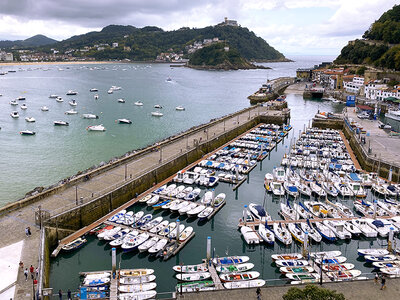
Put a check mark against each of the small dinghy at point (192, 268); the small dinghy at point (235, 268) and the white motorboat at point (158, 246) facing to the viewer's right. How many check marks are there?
1

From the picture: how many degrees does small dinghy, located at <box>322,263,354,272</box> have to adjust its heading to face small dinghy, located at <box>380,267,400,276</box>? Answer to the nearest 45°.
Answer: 0° — it already faces it

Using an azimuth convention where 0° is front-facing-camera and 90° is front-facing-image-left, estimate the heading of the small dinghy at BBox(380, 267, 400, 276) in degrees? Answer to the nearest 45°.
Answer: approximately 90°

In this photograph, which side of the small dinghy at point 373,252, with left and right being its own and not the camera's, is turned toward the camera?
left

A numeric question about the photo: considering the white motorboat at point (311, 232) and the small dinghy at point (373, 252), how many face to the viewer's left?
1

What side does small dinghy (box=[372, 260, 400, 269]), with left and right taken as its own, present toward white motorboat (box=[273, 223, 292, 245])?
front

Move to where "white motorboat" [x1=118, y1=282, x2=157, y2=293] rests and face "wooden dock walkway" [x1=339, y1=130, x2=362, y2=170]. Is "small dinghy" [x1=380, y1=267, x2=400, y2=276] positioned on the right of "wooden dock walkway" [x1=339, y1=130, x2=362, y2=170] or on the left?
right

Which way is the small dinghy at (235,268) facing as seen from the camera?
to the viewer's right

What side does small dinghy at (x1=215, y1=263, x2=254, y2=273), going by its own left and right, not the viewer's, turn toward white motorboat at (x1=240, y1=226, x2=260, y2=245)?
left

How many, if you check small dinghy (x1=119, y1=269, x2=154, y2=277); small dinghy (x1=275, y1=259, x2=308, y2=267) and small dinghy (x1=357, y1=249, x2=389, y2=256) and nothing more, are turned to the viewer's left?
2

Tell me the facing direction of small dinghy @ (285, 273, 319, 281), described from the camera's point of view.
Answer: facing to the left of the viewer

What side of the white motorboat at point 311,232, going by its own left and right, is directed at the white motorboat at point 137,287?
right
